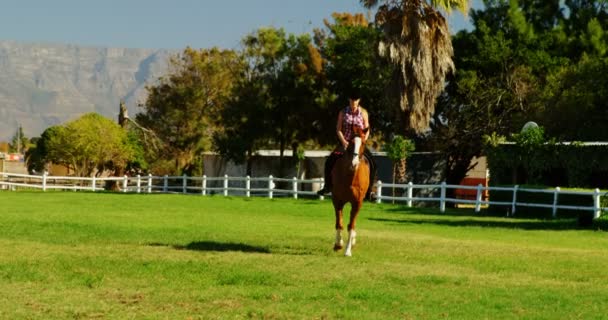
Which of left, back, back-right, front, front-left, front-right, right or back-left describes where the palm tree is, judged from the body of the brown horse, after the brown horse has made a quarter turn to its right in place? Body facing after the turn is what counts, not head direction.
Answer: right

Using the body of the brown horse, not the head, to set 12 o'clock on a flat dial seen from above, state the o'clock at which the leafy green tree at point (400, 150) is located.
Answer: The leafy green tree is roughly at 6 o'clock from the brown horse.

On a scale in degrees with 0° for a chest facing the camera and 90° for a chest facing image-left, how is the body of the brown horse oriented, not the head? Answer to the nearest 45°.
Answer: approximately 0°
